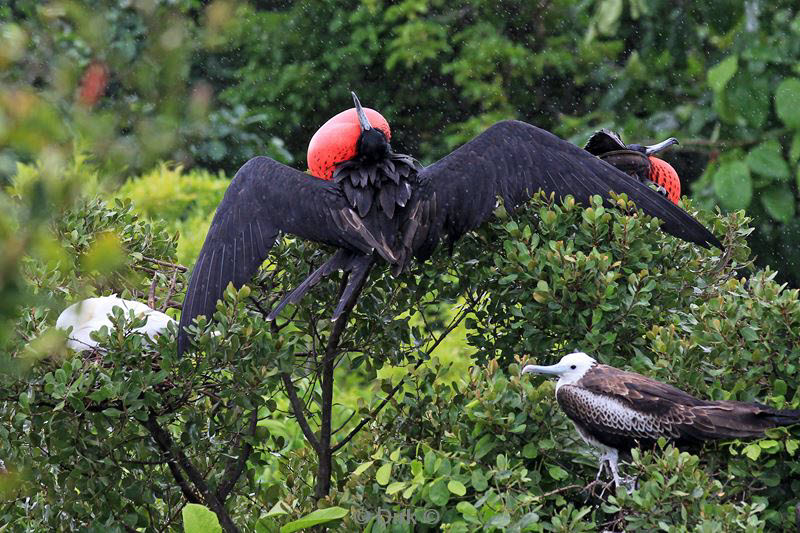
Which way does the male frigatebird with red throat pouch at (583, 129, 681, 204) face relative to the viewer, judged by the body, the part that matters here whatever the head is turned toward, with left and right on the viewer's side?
facing to the right of the viewer

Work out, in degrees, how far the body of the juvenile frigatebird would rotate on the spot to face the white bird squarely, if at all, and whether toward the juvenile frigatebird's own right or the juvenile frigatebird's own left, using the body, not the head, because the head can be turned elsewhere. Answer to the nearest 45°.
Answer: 0° — it already faces it

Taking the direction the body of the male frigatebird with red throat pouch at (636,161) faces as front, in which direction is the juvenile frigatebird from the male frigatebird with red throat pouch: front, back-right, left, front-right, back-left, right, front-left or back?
right

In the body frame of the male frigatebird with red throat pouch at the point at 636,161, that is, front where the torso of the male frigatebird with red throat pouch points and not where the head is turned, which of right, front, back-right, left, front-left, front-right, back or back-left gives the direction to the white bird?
back-right

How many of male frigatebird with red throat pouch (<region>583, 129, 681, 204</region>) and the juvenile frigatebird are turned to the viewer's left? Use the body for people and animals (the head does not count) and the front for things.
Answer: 1

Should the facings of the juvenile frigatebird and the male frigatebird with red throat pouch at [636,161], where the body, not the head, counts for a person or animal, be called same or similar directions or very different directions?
very different directions

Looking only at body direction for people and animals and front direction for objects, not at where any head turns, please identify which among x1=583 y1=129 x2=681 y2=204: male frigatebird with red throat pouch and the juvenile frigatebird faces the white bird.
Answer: the juvenile frigatebird

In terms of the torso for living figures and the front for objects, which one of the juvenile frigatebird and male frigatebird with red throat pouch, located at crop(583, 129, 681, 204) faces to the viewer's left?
the juvenile frigatebird

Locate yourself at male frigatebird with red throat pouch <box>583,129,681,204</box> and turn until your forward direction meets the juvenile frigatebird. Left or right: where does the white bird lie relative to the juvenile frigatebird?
right

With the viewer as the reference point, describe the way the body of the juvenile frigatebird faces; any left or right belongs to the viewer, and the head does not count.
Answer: facing to the left of the viewer
